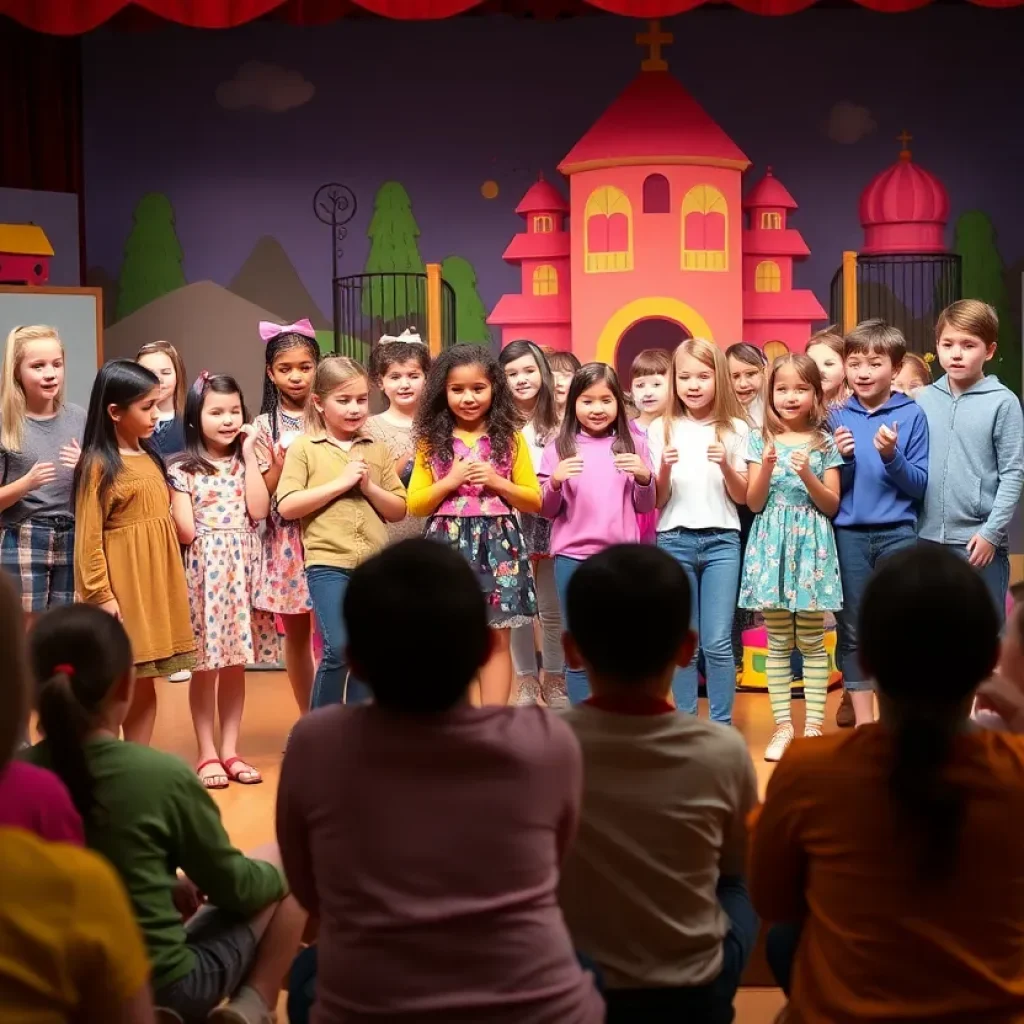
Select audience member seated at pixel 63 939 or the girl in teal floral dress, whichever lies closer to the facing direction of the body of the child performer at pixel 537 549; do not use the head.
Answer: the audience member seated

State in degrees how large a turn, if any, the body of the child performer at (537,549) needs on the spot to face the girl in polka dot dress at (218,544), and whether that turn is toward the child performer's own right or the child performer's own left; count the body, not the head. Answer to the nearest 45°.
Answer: approximately 45° to the child performer's own right

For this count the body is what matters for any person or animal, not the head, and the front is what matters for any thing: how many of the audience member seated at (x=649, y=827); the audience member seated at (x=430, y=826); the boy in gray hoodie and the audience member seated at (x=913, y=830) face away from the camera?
3

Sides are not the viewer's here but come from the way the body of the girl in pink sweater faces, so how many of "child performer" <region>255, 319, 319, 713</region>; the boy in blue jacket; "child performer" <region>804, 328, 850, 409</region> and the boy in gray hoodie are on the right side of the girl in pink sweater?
1

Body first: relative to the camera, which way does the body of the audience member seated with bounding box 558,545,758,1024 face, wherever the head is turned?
away from the camera

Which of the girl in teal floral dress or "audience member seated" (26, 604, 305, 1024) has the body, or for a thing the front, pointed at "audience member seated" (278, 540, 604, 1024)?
the girl in teal floral dress

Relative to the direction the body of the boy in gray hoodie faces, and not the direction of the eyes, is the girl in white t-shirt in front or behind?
in front

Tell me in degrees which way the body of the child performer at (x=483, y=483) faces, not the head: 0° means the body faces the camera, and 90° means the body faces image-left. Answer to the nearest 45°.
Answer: approximately 0°

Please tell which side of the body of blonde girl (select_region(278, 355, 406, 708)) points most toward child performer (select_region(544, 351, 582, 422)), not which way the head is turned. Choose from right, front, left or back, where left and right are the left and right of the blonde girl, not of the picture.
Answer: left

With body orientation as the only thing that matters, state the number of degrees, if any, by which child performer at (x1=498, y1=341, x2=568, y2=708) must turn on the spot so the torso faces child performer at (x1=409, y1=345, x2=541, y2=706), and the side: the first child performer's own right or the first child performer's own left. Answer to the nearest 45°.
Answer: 0° — they already face them

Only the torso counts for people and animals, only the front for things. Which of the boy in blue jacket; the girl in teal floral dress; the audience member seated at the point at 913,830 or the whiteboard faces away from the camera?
the audience member seated

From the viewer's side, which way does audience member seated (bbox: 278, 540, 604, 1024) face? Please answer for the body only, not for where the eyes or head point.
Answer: away from the camera

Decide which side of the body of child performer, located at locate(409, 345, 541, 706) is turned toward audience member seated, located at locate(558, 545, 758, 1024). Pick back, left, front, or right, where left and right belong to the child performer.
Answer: front

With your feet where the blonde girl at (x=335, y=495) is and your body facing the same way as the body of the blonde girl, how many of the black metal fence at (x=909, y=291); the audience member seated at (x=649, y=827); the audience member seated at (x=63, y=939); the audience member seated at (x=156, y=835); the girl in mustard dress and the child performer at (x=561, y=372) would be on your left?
2

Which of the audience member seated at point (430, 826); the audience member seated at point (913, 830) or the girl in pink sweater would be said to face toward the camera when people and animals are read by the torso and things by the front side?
the girl in pink sweater
